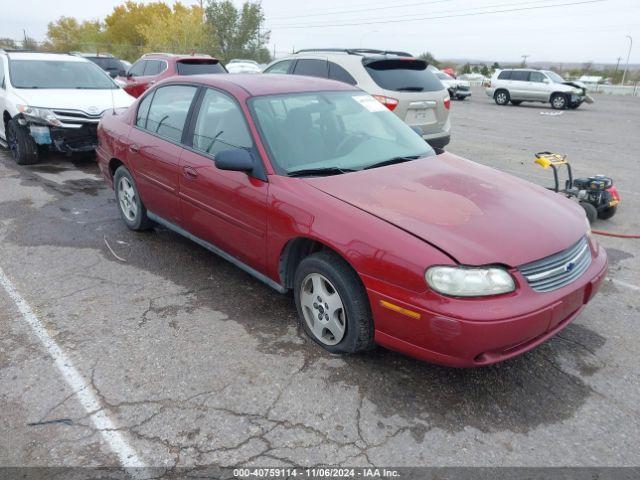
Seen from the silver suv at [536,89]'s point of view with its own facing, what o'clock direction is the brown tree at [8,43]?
The brown tree is roughly at 5 o'clock from the silver suv.

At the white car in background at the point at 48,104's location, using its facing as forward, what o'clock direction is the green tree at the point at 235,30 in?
The green tree is roughly at 8 o'clock from the white car in background.

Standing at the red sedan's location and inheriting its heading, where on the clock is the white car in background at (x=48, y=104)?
The white car in background is roughly at 6 o'clock from the red sedan.

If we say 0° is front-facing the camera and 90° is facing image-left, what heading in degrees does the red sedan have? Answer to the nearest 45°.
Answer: approximately 315°

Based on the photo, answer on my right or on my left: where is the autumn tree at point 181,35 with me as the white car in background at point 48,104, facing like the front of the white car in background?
on my left

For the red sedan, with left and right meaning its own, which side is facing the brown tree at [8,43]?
back

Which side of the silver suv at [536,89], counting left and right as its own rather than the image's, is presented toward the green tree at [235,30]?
back

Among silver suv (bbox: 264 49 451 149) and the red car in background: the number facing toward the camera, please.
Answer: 0

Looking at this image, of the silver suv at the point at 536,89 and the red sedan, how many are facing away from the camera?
0

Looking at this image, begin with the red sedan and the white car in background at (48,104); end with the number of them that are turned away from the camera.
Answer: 0
